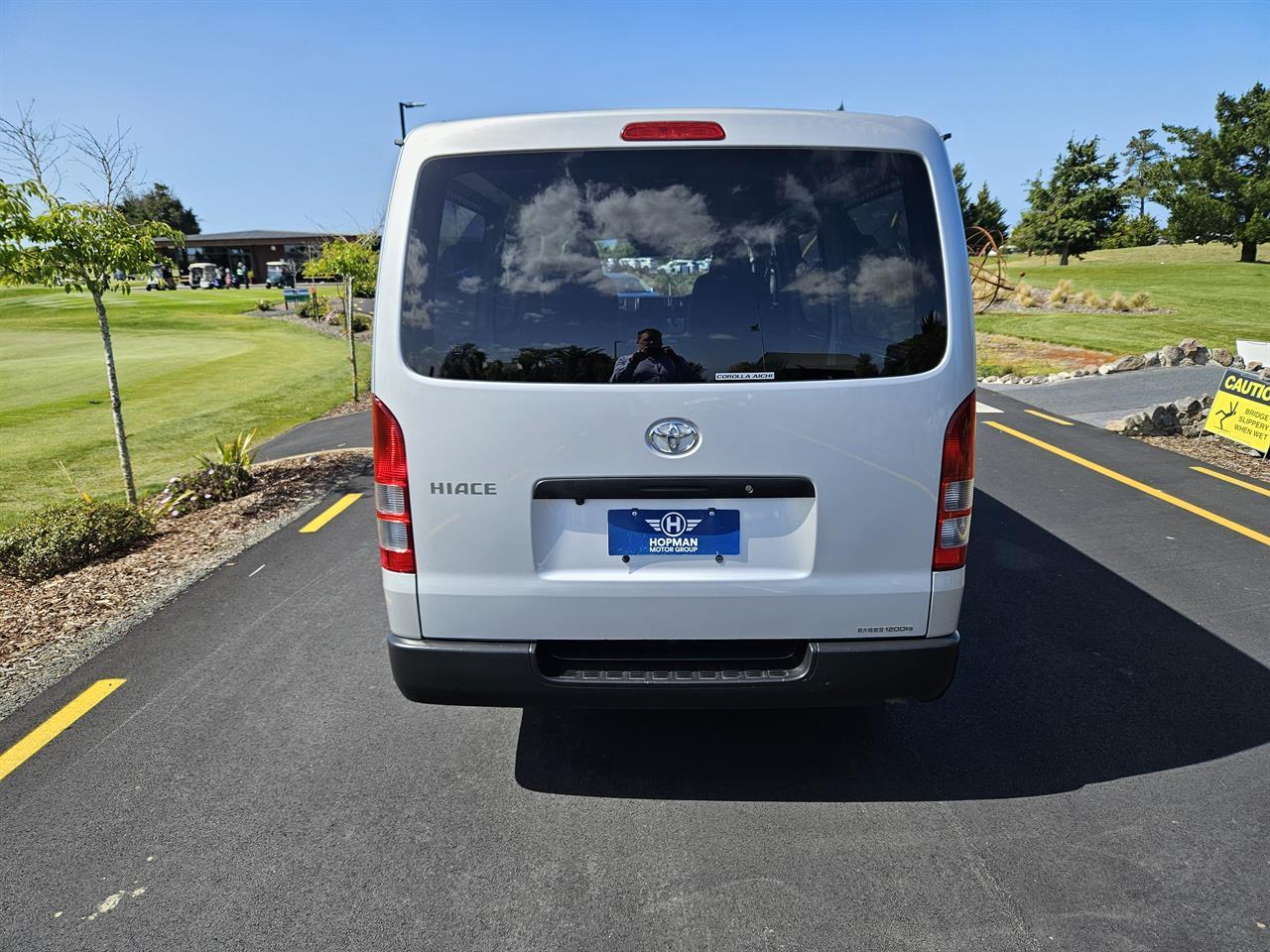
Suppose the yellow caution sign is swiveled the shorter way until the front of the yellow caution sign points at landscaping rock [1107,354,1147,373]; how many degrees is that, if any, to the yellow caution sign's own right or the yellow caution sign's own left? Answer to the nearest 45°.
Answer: approximately 180°

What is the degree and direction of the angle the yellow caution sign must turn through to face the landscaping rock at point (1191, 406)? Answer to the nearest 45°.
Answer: approximately 135° to its right

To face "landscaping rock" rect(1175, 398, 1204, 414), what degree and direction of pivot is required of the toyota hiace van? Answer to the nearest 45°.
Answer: approximately 45° to its right

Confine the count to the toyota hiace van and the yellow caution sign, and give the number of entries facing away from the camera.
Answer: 1

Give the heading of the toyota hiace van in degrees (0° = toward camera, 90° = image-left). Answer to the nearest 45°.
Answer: approximately 180°

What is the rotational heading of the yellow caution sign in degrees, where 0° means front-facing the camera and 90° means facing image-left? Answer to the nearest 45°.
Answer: approximately 0°

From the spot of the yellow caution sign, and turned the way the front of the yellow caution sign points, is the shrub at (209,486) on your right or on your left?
on your right
